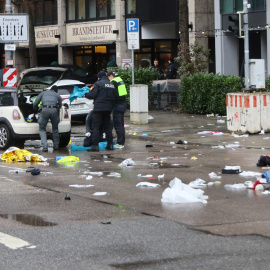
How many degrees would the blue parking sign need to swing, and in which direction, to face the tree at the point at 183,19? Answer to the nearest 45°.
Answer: approximately 180°

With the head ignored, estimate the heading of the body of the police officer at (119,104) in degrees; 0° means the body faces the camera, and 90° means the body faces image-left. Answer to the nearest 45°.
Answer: approximately 90°

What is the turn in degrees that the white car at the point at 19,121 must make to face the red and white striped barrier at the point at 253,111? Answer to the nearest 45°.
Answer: approximately 135° to its right

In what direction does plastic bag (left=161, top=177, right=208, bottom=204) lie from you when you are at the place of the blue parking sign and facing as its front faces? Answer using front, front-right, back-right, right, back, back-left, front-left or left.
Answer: front

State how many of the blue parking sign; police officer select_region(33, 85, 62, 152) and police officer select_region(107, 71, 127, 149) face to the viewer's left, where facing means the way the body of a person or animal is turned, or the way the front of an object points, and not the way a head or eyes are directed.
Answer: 1

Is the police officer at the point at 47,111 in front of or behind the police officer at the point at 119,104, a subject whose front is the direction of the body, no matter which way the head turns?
in front

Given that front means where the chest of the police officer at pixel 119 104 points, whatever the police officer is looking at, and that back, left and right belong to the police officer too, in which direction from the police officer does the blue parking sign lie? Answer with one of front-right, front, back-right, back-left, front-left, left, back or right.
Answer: right

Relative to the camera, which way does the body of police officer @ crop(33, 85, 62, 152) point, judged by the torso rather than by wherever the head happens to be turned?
away from the camera

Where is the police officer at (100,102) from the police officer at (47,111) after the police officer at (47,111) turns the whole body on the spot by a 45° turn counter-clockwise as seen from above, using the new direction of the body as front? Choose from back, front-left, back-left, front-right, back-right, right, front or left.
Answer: back-right

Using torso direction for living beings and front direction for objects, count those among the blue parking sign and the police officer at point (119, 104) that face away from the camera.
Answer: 0

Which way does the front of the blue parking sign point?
toward the camera

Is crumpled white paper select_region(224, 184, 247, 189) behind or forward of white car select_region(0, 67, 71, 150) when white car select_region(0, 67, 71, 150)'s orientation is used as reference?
behind

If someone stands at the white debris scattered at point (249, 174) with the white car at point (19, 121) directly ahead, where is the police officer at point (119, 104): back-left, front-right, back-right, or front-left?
front-right

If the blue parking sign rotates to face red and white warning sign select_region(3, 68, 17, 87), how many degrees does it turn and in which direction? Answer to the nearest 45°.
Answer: approximately 135° to its right

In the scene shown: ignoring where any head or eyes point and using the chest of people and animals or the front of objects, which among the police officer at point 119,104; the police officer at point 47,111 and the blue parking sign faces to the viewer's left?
the police officer at point 119,104

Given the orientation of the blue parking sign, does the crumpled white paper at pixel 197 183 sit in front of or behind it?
in front
